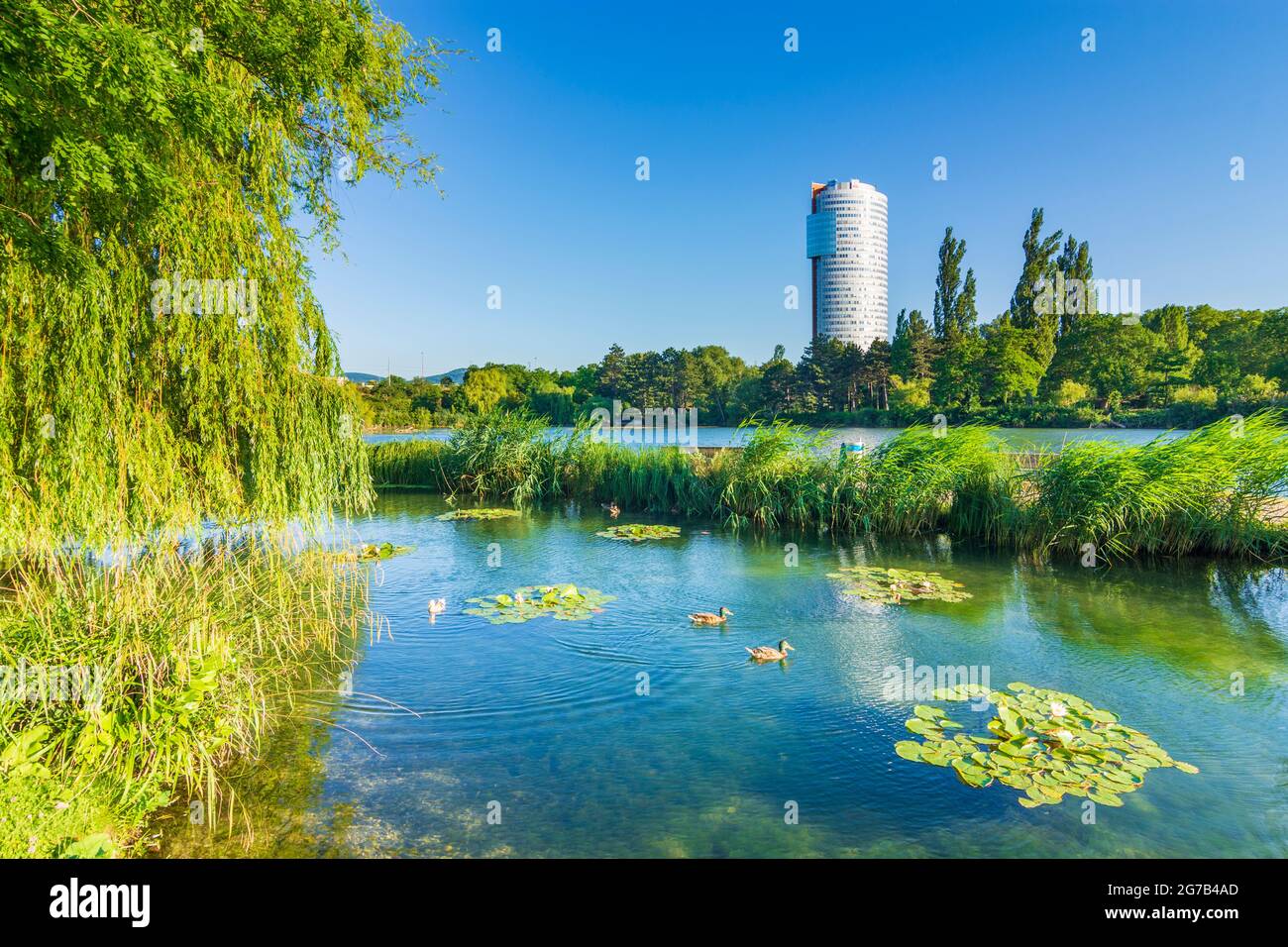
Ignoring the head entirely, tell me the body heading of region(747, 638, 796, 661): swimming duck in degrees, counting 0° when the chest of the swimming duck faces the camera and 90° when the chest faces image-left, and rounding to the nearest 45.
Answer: approximately 270°

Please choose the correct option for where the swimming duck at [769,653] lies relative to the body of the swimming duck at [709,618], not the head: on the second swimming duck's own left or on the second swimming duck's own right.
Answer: on the second swimming duck's own right

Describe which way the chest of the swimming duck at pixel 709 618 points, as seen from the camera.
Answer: to the viewer's right

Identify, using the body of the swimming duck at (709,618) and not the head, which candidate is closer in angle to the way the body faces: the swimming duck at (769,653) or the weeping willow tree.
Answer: the swimming duck

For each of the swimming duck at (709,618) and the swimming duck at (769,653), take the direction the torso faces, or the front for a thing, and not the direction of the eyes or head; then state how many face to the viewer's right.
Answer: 2
